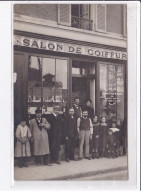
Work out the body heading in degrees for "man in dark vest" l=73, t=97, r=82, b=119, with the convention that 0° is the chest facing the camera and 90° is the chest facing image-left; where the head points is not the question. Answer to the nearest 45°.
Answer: approximately 0°
